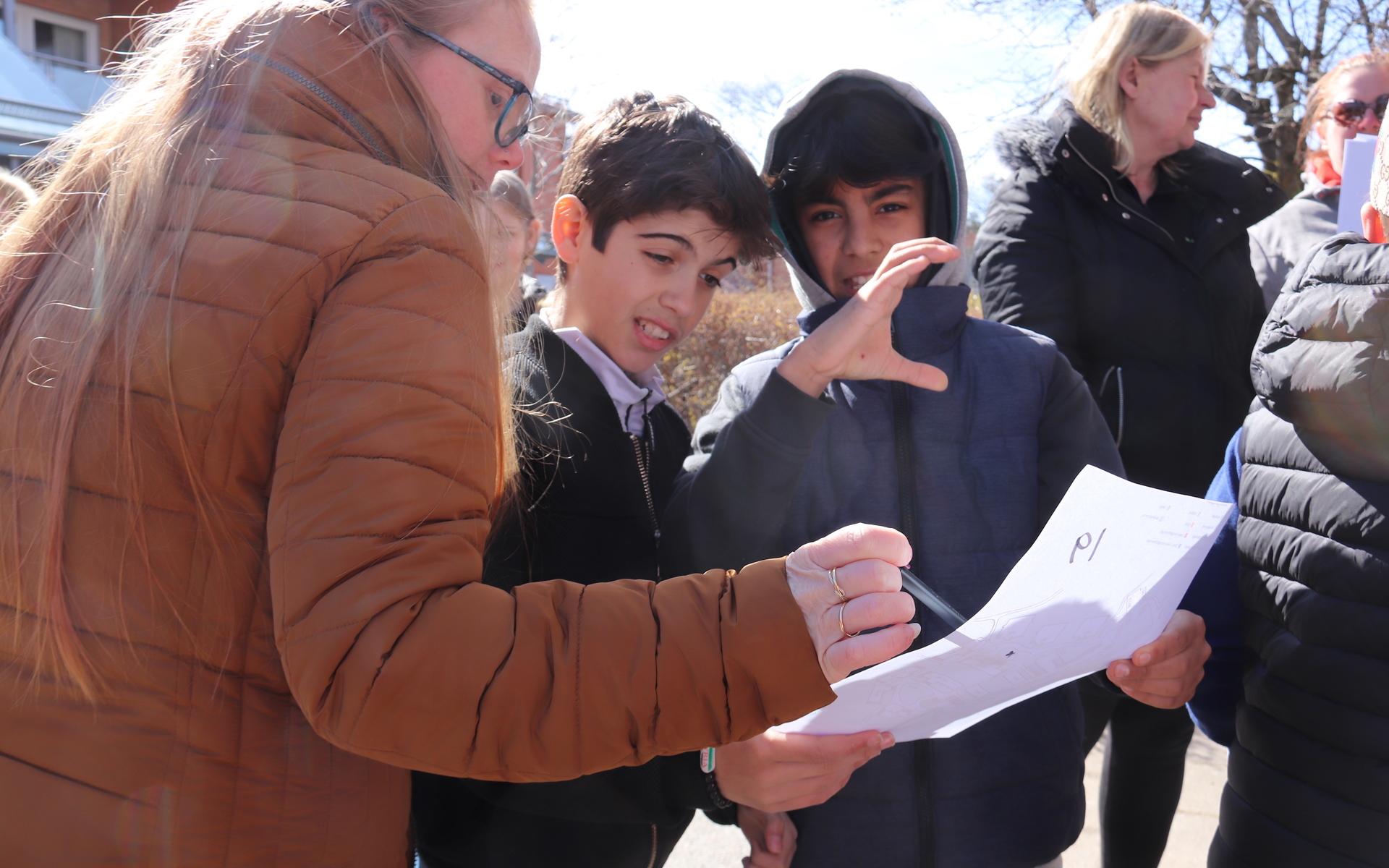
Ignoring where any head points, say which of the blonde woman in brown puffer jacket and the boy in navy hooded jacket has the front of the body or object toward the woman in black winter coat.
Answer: the blonde woman in brown puffer jacket

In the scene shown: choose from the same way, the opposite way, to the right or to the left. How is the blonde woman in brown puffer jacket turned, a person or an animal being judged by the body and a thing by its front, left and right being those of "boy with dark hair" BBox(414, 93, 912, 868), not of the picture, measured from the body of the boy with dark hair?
to the left

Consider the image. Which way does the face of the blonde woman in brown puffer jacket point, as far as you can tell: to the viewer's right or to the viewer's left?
to the viewer's right

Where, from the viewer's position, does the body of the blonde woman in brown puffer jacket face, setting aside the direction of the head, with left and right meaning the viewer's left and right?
facing away from the viewer and to the right of the viewer

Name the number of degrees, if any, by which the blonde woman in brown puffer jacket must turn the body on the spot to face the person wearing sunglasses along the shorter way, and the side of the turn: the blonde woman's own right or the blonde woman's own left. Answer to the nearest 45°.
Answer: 0° — they already face them

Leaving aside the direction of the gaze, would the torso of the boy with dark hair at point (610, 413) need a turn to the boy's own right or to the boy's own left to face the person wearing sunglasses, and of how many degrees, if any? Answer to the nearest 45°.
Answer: approximately 90° to the boy's own left

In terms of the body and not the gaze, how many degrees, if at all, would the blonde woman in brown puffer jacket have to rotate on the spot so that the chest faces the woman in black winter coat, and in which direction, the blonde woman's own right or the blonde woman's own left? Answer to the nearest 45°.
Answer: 0° — they already face them

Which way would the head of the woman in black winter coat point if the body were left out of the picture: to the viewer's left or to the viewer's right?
to the viewer's right

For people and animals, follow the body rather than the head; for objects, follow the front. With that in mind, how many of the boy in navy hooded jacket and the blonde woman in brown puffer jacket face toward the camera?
1

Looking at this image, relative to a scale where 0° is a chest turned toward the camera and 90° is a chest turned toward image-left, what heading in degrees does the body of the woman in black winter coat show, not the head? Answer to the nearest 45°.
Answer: approximately 315°

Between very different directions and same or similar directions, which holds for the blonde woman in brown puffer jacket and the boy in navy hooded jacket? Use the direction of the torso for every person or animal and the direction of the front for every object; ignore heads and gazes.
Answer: very different directions

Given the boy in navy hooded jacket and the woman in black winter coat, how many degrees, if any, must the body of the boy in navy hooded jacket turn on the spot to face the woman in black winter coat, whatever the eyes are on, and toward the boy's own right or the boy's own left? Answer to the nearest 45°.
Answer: approximately 180°

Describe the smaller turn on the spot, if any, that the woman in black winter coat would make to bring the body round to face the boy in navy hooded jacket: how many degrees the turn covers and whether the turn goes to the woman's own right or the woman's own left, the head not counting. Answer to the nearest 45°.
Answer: approximately 45° to the woman's own right
